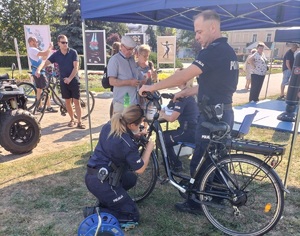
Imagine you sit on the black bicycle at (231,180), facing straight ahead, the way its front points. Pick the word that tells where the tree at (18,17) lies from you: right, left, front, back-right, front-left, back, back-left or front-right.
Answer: front

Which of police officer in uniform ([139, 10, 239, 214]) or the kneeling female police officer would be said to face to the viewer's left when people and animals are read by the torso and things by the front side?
the police officer in uniform

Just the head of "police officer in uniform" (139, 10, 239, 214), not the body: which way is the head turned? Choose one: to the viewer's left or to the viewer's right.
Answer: to the viewer's left

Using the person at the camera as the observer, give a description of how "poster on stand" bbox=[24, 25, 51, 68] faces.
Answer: facing the viewer

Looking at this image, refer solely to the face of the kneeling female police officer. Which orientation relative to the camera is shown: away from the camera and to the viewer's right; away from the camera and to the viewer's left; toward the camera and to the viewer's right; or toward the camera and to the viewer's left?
away from the camera and to the viewer's right

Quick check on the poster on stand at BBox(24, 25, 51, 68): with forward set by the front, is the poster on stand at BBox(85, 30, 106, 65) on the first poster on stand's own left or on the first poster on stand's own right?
on the first poster on stand's own left

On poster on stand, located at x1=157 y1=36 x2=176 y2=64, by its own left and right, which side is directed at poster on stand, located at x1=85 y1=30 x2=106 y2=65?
right

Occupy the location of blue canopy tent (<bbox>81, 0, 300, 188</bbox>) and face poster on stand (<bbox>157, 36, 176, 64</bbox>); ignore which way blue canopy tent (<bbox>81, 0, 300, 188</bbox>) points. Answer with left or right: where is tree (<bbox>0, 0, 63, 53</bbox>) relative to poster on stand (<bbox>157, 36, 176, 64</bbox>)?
left

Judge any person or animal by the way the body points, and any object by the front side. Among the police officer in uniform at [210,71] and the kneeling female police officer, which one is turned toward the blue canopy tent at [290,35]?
the kneeling female police officer

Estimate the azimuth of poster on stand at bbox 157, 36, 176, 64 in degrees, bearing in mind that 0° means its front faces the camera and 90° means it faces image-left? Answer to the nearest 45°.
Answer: approximately 0°

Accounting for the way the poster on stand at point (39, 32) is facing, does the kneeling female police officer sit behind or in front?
in front

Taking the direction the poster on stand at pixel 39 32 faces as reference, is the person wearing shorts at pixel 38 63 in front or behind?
in front

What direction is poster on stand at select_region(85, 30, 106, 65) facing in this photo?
toward the camera

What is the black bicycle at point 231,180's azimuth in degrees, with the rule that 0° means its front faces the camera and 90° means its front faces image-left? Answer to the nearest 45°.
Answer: approximately 135°

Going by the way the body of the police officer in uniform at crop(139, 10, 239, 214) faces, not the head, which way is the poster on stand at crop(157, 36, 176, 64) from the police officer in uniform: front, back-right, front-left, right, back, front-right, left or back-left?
right

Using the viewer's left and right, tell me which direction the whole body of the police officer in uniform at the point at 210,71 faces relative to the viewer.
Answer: facing to the left of the viewer
